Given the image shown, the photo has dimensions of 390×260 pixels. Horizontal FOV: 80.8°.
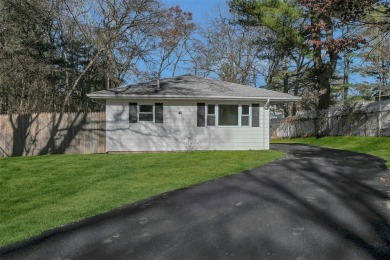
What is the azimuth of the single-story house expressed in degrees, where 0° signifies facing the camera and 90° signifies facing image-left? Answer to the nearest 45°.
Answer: approximately 0°

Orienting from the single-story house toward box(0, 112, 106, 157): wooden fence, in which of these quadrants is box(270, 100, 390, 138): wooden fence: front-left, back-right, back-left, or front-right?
back-right

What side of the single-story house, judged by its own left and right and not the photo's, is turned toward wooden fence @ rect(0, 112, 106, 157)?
right

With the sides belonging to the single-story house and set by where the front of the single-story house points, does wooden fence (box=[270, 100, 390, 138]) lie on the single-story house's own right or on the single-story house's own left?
on the single-story house's own left
